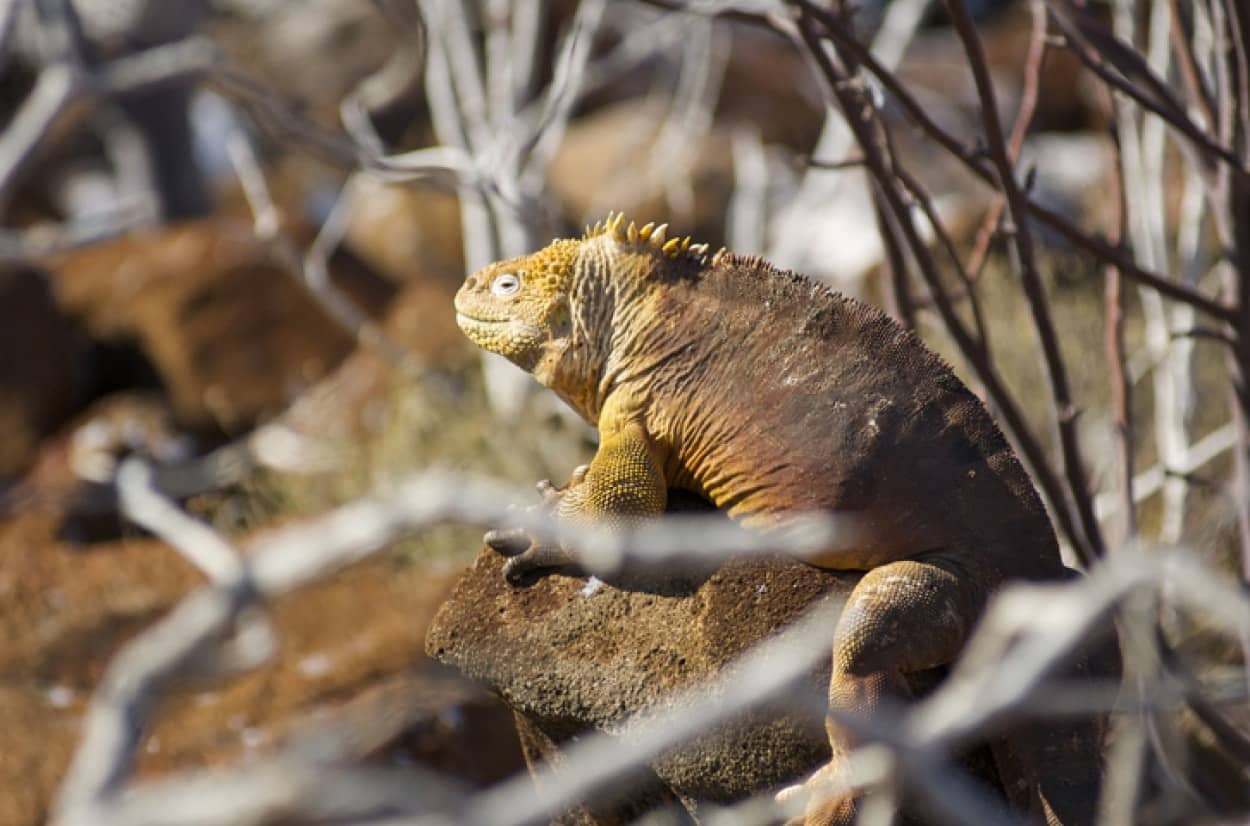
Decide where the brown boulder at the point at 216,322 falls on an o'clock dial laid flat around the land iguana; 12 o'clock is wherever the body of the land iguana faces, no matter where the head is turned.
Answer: The brown boulder is roughly at 2 o'clock from the land iguana.

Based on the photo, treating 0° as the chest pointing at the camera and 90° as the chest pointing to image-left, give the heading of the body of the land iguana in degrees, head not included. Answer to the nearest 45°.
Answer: approximately 90°

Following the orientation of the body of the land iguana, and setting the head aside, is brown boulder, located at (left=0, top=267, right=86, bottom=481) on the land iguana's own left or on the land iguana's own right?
on the land iguana's own right
